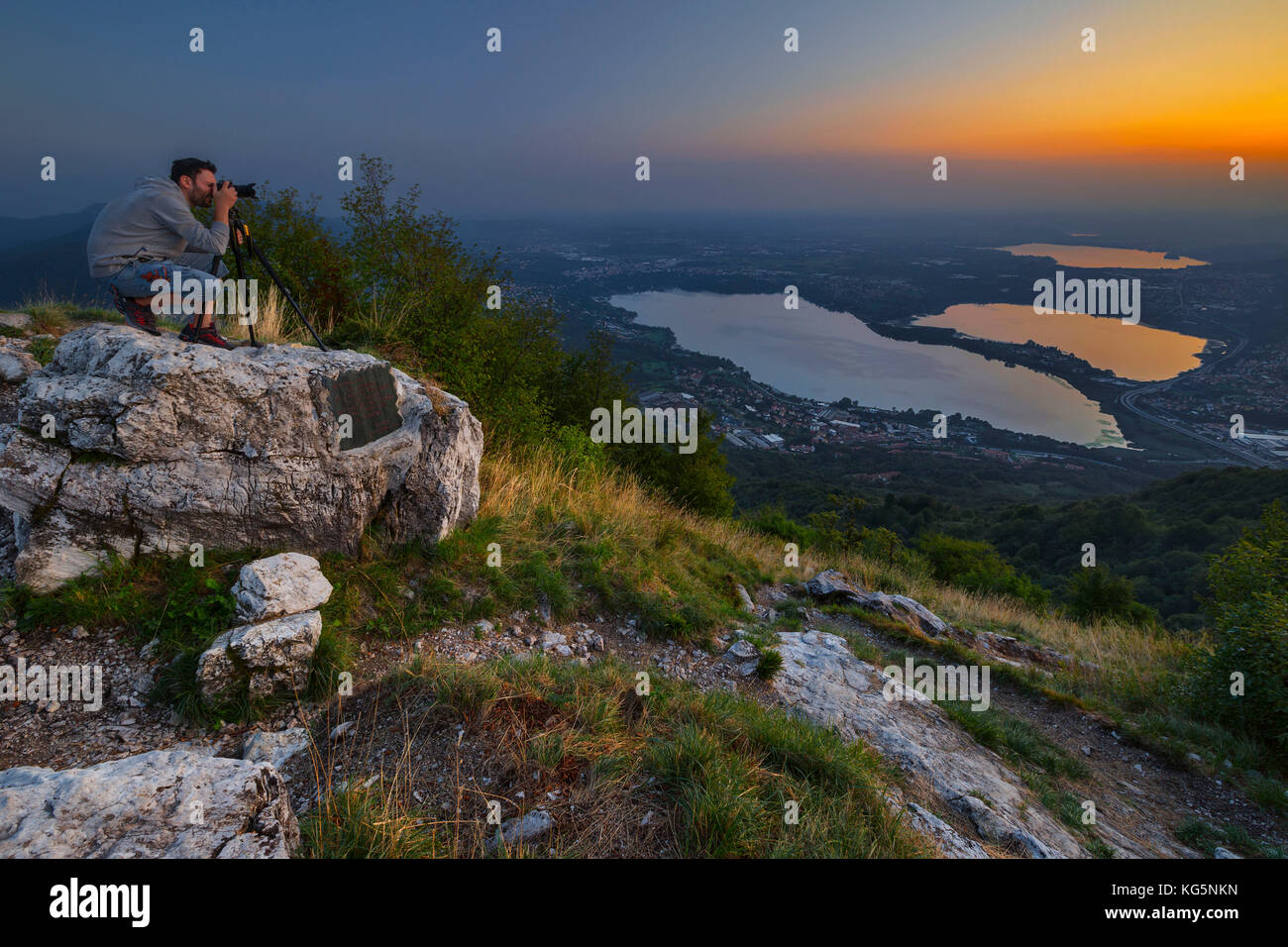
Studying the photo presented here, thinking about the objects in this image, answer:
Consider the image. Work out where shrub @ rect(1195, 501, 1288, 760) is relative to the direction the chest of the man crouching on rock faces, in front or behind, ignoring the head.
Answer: in front

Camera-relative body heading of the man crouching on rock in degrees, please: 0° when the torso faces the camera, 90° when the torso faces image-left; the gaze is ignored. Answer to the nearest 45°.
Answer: approximately 270°

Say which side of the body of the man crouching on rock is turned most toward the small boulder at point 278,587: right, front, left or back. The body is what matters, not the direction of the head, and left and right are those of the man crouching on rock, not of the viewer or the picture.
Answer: right

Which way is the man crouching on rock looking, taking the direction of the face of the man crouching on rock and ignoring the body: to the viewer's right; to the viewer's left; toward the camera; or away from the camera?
to the viewer's right

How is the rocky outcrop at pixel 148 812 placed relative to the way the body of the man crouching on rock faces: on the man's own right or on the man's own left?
on the man's own right

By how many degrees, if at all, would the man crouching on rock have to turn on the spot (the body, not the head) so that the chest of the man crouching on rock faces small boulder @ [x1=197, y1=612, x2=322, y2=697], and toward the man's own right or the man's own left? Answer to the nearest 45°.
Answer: approximately 90° to the man's own right

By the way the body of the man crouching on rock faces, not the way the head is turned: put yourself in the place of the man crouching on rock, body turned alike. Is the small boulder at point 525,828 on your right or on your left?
on your right

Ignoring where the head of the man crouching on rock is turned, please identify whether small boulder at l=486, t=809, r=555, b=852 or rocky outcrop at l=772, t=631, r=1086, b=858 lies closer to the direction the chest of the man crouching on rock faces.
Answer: the rocky outcrop

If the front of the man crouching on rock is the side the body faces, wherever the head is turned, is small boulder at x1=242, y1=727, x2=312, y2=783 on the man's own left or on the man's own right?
on the man's own right

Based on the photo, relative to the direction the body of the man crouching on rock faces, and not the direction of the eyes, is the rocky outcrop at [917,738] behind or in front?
in front
